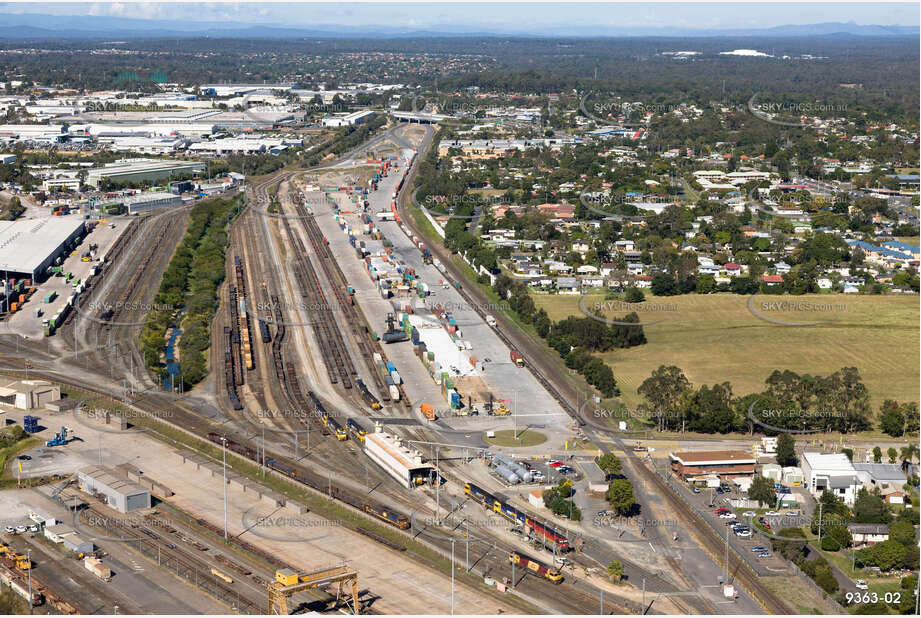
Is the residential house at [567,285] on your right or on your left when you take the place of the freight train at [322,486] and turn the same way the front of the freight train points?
on your left

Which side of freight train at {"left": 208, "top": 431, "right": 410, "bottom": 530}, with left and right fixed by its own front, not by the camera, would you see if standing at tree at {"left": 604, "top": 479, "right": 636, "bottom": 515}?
front

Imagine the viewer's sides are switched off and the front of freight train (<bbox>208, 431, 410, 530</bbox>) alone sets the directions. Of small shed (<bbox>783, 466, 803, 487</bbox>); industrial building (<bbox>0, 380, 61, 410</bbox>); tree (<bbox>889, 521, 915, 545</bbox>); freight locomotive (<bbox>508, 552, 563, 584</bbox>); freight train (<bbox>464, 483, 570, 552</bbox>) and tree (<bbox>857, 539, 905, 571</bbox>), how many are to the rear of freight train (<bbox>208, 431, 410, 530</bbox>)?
1

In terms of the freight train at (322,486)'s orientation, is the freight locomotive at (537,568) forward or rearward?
forward

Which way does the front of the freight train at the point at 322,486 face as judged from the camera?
facing the viewer and to the right of the viewer

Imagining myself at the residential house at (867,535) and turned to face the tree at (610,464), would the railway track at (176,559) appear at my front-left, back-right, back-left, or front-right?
front-left

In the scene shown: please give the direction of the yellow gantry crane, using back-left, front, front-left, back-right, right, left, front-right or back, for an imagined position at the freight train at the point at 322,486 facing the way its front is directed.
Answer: front-right

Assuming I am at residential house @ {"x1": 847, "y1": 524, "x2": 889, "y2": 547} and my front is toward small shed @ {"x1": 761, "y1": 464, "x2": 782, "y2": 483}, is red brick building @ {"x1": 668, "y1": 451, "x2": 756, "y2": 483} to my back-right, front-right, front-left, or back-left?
front-left

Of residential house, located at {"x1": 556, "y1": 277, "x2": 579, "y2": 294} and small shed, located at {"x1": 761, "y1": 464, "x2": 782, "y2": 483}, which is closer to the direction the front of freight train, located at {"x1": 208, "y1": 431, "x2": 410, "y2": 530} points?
the small shed

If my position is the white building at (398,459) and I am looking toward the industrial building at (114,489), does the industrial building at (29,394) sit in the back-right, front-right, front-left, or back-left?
front-right

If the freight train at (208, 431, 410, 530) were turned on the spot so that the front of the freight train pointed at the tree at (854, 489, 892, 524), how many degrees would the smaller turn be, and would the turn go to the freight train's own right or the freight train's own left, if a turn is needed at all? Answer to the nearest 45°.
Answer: approximately 45° to the freight train's own left

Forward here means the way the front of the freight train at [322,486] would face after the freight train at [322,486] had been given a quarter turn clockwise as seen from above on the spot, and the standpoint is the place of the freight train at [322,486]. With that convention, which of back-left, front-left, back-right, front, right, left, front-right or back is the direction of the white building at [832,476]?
back-left
